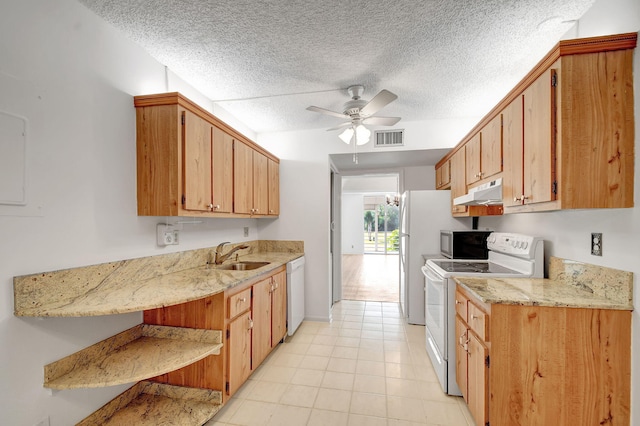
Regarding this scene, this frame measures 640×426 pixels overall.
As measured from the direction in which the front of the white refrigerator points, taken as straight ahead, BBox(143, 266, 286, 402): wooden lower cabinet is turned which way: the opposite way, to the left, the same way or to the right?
the opposite way

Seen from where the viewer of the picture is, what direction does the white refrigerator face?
facing to the left of the viewer

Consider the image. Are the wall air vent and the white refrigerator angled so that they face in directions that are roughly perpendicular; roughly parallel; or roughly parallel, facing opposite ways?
roughly perpendicular

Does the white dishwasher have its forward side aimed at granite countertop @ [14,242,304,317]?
no

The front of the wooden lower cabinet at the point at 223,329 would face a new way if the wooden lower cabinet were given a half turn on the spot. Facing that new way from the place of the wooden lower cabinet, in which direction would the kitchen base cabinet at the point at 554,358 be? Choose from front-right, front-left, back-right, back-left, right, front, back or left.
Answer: back

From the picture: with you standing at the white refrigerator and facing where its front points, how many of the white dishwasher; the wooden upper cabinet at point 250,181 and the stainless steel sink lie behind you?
0

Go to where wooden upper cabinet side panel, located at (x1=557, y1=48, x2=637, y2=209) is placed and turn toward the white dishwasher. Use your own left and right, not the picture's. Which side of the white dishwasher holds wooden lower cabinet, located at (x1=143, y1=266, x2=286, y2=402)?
left

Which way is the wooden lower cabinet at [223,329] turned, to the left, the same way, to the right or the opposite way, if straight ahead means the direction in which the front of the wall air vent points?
to the left

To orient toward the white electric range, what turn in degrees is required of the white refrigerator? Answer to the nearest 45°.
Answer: approximately 90° to its left

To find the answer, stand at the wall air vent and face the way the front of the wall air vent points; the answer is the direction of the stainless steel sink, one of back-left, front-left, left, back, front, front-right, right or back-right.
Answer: front-right

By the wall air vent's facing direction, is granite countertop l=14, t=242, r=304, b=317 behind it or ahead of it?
ahead

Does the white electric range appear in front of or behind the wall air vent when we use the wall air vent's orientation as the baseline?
in front

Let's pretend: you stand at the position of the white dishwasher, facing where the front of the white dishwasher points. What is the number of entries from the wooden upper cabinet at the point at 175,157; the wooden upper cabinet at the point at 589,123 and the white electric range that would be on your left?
0

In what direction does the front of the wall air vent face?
toward the camera

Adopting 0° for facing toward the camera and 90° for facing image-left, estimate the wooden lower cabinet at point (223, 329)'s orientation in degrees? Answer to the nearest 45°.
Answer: approximately 315°

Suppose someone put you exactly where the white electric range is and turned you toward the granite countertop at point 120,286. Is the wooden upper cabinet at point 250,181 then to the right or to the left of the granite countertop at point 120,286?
right

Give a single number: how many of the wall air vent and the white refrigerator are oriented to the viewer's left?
1

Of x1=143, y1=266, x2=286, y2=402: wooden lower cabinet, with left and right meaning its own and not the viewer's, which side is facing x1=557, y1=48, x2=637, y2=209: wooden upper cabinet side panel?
front

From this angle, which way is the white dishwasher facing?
to the viewer's right

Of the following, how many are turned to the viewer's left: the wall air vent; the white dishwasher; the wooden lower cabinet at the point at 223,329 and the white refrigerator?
1

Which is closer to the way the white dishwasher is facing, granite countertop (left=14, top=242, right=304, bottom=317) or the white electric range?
the white electric range
